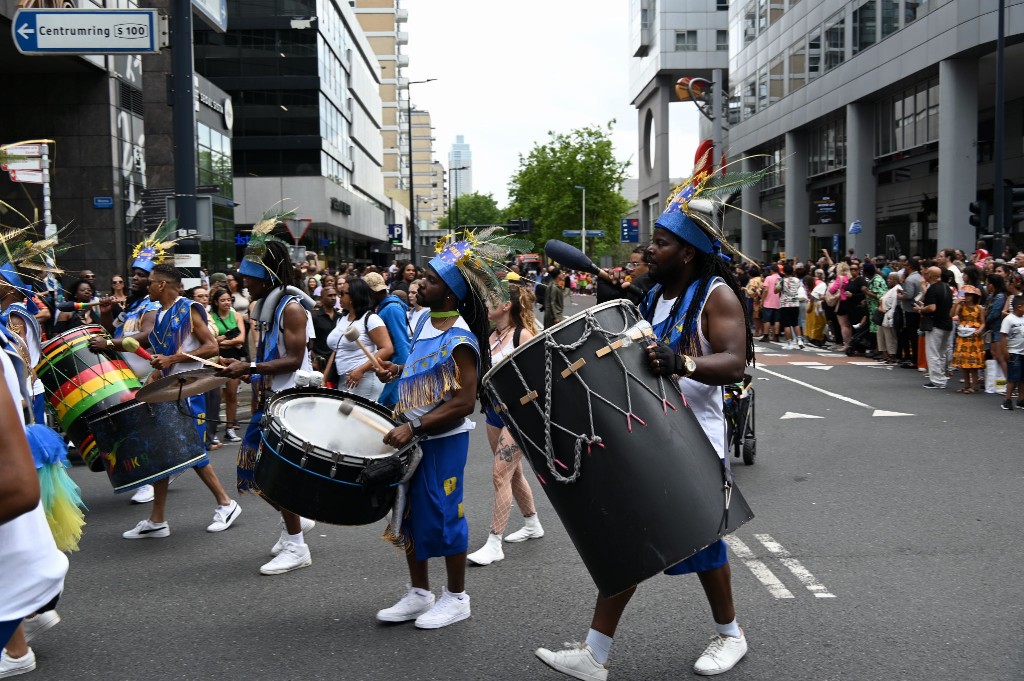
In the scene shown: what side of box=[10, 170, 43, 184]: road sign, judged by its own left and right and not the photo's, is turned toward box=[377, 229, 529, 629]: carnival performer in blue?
front

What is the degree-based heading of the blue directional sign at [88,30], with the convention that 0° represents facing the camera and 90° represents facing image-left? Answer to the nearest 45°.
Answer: approximately 0°

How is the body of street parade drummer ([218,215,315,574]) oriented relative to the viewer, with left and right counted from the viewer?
facing to the left of the viewer

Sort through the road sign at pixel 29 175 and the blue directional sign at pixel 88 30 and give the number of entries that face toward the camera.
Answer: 2

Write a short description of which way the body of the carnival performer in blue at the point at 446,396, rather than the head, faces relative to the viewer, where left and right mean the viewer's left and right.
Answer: facing to the left of the viewer

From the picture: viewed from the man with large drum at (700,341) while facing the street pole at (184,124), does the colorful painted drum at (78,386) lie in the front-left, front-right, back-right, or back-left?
front-left

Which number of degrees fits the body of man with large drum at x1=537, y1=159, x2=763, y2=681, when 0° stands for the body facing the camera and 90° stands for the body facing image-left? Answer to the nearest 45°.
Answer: approximately 90°

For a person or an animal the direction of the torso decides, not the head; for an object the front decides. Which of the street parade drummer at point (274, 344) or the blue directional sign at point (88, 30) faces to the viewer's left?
the street parade drummer

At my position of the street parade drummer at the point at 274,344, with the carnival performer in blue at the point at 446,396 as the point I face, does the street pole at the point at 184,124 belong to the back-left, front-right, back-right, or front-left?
back-left

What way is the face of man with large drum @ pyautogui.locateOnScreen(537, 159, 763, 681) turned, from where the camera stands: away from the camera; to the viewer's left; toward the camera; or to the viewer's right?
to the viewer's left

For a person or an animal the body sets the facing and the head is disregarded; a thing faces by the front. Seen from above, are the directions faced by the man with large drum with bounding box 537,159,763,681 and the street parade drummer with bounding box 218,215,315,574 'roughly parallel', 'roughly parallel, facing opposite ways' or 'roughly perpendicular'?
roughly parallel
